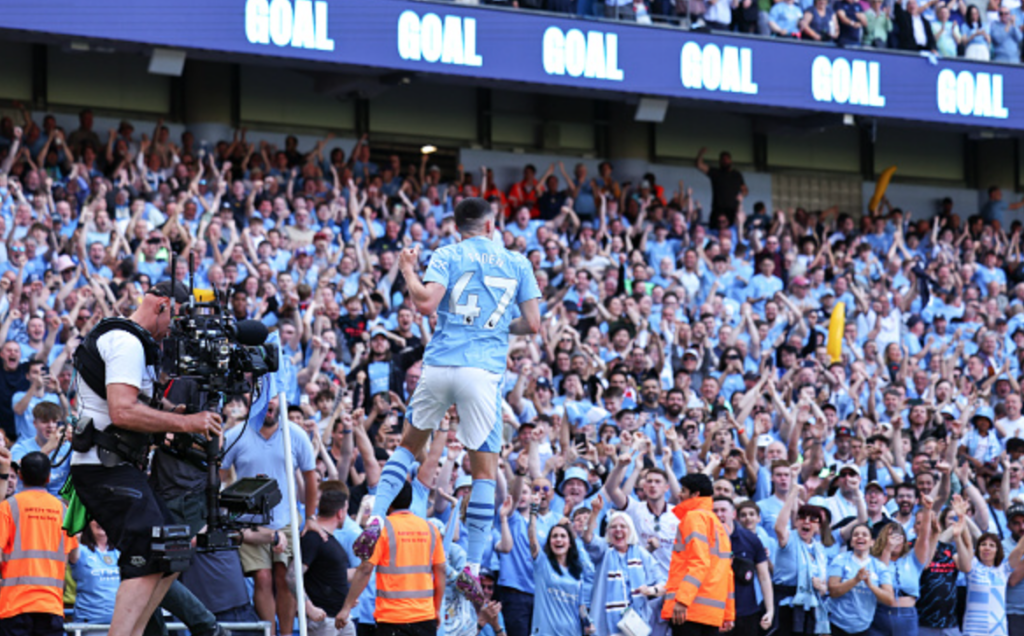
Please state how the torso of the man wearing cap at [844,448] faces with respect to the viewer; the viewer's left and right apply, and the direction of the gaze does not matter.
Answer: facing the viewer

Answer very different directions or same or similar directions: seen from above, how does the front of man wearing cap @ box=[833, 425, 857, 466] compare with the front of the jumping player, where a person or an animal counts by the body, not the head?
very different directions

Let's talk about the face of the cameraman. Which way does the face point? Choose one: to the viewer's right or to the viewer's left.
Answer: to the viewer's right

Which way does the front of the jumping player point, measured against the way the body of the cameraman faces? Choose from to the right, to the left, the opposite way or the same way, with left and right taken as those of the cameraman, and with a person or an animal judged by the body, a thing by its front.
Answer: to the left

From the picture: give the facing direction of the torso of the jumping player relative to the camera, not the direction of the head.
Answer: away from the camera

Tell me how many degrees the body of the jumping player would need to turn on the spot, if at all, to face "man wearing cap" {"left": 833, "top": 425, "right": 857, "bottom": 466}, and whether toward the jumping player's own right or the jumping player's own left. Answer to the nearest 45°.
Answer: approximately 45° to the jumping player's own right

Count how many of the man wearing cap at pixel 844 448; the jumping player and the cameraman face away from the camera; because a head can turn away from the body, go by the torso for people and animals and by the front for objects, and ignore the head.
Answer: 1

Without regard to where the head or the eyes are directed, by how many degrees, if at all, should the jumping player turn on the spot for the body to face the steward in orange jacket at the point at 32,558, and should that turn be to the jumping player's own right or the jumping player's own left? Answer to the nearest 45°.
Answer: approximately 45° to the jumping player's own left

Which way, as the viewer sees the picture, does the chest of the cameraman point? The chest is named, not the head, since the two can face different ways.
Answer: to the viewer's right

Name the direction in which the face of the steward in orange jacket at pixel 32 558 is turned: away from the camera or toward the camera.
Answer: away from the camera

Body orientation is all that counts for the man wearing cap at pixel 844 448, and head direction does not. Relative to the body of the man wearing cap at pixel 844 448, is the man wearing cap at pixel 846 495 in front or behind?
in front

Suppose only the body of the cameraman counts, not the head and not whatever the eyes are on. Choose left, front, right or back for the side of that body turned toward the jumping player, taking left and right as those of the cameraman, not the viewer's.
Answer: front

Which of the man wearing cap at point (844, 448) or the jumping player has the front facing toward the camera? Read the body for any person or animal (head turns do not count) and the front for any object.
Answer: the man wearing cap

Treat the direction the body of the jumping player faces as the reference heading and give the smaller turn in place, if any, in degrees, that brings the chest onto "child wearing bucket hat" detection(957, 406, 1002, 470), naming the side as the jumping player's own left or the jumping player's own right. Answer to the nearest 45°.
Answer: approximately 45° to the jumping player's own right
